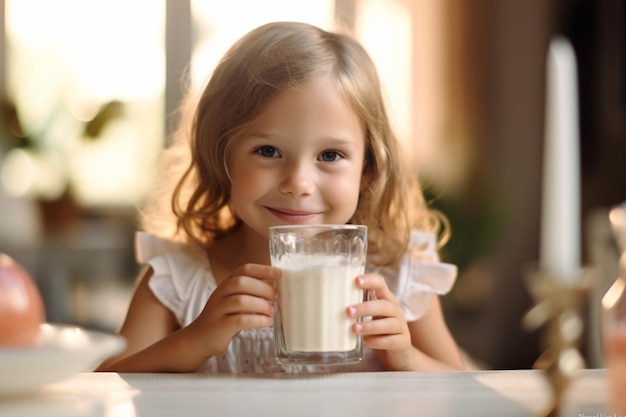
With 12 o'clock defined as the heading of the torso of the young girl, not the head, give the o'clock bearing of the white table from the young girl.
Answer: The white table is roughly at 12 o'clock from the young girl.

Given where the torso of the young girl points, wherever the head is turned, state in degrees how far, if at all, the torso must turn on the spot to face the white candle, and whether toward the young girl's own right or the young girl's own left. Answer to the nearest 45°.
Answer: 0° — they already face it

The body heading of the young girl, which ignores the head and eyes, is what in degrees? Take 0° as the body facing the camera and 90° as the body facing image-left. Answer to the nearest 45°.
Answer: approximately 0°
